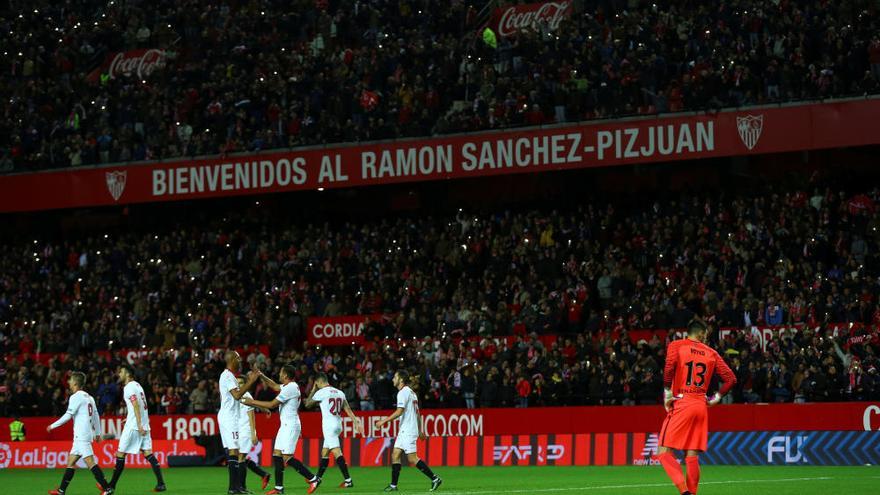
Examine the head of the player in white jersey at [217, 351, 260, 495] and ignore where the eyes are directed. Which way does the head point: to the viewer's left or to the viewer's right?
to the viewer's right

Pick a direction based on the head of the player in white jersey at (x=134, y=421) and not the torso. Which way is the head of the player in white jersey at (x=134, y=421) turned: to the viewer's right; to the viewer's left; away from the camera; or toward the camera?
to the viewer's left

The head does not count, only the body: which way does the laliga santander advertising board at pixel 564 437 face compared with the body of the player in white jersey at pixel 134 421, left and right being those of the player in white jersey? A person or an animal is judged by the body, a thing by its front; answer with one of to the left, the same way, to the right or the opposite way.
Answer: to the left

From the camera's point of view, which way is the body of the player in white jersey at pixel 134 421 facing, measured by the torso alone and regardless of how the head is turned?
to the viewer's left

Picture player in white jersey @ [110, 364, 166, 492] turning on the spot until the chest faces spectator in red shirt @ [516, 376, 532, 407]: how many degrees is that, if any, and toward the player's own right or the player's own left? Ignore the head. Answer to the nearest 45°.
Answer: approximately 135° to the player's own right

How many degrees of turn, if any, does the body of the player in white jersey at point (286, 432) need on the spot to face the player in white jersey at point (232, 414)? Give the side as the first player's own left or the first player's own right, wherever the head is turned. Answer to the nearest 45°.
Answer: approximately 45° to the first player's own left

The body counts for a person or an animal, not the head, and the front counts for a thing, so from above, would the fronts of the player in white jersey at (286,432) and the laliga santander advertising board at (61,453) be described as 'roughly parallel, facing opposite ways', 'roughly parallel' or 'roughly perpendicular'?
roughly perpendicular

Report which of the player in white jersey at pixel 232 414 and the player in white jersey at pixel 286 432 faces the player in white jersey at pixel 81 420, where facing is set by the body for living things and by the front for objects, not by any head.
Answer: the player in white jersey at pixel 286 432

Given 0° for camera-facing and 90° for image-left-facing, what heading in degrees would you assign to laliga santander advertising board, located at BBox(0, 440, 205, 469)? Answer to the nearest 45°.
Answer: approximately 0°

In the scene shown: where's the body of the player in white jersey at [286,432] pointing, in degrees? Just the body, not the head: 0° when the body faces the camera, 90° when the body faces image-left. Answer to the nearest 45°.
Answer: approximately 90°

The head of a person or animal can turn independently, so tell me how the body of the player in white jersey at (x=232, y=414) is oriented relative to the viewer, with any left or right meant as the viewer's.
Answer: facing to the right of the viewer

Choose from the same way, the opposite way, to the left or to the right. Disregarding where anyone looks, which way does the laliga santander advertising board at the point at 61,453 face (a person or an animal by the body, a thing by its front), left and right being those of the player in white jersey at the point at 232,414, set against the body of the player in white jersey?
to the right
